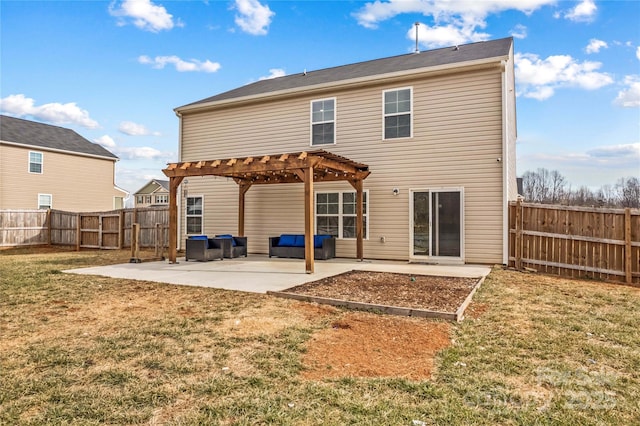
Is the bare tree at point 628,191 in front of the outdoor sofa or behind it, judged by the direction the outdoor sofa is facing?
behind

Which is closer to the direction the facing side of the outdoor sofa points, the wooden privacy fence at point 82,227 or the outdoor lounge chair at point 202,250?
the outdoor lounge chair

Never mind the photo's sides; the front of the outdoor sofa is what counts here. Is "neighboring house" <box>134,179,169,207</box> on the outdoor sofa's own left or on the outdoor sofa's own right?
on the outdoor sofa's own right
